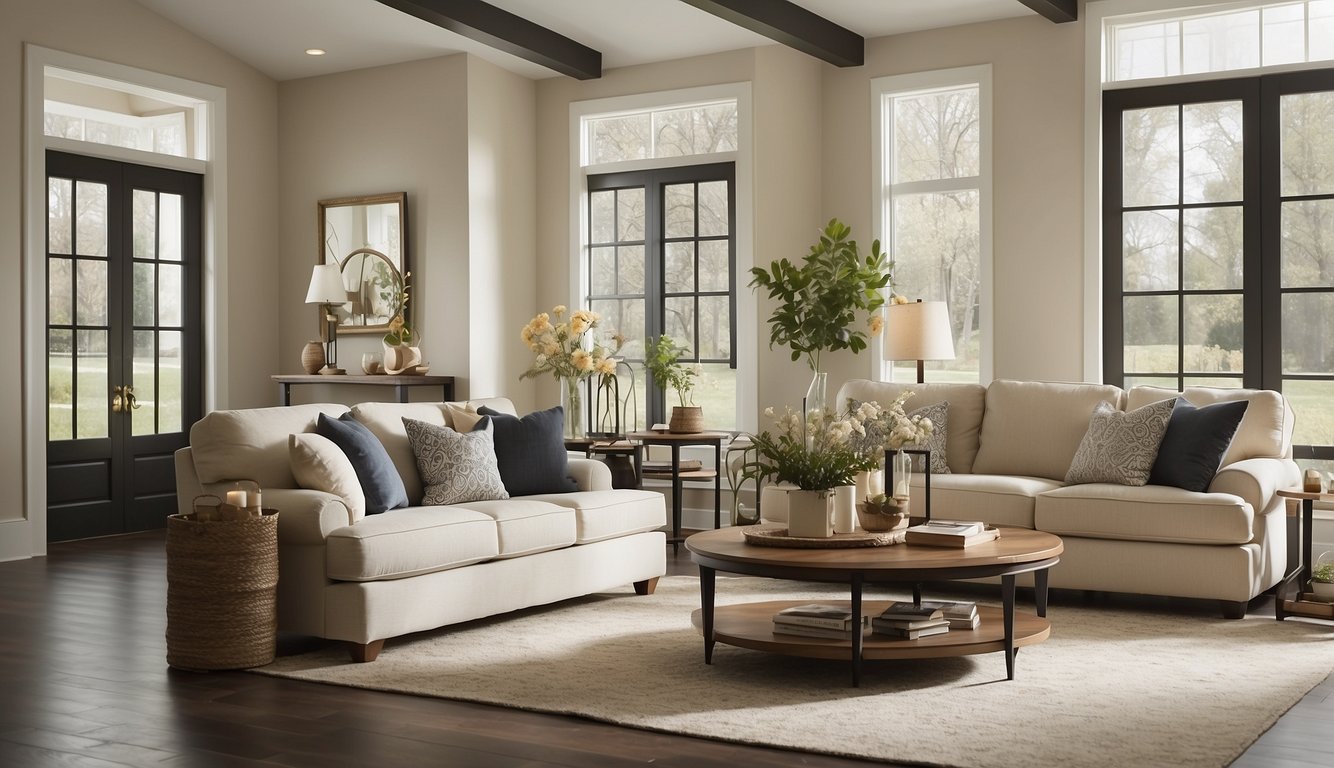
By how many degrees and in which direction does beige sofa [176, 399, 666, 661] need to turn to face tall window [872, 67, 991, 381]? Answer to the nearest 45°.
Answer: approximately 90° to its left

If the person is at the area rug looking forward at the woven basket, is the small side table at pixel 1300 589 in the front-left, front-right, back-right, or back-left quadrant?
back-right

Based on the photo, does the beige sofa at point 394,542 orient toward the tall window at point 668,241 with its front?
no

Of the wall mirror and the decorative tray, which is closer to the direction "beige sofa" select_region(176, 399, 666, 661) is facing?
the decorative tray

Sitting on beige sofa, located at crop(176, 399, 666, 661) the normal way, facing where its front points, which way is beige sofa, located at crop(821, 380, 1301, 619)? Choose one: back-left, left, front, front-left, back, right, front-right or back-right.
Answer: front-left

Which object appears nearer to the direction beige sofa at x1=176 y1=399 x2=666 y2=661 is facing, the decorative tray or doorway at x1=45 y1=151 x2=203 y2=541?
the decorative tray

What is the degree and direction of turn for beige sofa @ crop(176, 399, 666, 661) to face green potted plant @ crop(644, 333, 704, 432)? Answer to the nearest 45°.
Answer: approximately 90° to its left

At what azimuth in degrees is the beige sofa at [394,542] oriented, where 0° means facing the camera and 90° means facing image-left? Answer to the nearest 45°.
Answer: approximately 315°

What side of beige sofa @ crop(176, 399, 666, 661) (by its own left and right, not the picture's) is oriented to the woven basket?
right

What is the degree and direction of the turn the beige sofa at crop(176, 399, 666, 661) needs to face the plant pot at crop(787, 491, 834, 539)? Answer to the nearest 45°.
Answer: approximately 45° to its left

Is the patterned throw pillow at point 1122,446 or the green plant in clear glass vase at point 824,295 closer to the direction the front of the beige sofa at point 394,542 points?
the patterned throw pillow

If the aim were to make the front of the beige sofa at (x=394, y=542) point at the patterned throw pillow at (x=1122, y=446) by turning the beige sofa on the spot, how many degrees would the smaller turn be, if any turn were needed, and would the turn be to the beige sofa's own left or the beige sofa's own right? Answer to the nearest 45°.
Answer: approximately 45° to the beige sofa's own left

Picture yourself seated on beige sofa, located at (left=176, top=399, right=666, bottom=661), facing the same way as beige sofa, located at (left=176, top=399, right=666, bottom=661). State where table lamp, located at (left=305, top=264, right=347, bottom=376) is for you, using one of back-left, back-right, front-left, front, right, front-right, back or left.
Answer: back-left

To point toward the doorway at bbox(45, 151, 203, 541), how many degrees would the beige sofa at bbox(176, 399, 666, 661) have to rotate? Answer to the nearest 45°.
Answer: approximately 180°

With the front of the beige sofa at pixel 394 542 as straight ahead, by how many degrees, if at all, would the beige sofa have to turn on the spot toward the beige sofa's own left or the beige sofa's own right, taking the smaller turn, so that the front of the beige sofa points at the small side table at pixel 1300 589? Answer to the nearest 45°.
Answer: approximately 45° to the beige sofa's own left

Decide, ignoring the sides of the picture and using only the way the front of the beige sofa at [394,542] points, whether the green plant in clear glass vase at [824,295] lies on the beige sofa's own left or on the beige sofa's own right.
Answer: on the beige sofa's own left

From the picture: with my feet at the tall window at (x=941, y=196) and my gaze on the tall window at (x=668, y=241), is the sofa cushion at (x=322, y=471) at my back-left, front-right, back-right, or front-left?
front-left

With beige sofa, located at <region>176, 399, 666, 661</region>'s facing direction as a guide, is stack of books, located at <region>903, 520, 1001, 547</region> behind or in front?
in front

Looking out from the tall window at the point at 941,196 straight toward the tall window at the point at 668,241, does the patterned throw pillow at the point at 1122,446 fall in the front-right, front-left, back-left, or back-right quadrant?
back-left

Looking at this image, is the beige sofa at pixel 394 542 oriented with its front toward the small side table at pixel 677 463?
no
